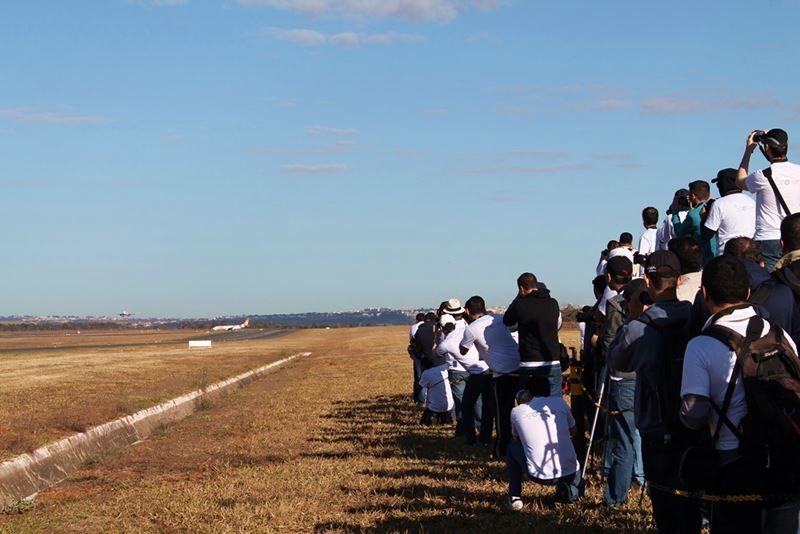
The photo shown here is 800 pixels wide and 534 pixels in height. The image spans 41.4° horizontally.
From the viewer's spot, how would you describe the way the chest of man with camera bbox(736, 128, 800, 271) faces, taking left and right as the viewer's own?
facing away from the viewer and to the left of the viewer

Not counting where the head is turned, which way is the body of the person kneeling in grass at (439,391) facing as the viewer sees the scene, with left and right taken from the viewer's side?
facing away from the viewer and to the left of the viewer

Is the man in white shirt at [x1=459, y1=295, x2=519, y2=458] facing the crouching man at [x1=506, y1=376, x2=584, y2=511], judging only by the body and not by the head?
no

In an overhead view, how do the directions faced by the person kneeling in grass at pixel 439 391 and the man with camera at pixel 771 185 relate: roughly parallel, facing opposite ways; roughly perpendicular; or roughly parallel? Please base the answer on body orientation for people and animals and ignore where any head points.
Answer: roughly parallel

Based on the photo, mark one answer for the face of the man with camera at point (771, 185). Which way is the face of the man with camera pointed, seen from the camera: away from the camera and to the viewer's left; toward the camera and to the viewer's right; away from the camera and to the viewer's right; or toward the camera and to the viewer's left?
away from the camera and to the viewer's left

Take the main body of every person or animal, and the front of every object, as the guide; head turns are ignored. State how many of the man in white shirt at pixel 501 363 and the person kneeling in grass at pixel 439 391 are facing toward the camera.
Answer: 0

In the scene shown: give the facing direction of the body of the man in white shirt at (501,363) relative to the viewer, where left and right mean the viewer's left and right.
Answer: facing away from the viewer and to the left of the viewer

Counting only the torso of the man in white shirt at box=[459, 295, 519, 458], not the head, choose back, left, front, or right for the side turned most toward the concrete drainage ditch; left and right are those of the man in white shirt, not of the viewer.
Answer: front

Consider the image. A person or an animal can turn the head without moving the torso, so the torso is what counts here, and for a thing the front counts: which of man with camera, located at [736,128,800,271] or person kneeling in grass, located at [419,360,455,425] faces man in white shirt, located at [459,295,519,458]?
the man with camera

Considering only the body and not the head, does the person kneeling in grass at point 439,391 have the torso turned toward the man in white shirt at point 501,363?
no

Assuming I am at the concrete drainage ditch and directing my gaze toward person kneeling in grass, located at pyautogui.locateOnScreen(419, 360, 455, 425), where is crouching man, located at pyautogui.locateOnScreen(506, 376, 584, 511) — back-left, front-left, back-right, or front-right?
front-right

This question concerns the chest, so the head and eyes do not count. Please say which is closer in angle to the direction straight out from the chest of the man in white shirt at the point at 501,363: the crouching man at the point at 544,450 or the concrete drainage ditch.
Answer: the concrete drainage ditch

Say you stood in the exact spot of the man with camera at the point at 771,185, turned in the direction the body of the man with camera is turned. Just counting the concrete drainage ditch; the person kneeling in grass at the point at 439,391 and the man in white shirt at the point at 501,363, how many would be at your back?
0

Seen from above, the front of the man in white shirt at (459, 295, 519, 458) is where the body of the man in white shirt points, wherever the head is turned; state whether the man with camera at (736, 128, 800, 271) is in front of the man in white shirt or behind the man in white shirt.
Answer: behind

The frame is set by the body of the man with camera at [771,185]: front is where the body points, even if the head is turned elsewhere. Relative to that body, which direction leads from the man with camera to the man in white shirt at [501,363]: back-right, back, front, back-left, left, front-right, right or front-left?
front

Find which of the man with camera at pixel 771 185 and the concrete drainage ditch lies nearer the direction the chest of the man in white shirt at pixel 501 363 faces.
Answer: the concrete drainage ditch

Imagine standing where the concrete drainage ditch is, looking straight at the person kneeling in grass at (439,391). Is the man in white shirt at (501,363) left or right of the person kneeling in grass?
right

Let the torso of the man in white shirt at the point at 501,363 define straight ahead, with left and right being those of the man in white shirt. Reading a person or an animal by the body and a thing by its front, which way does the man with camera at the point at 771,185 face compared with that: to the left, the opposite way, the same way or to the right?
the same way
